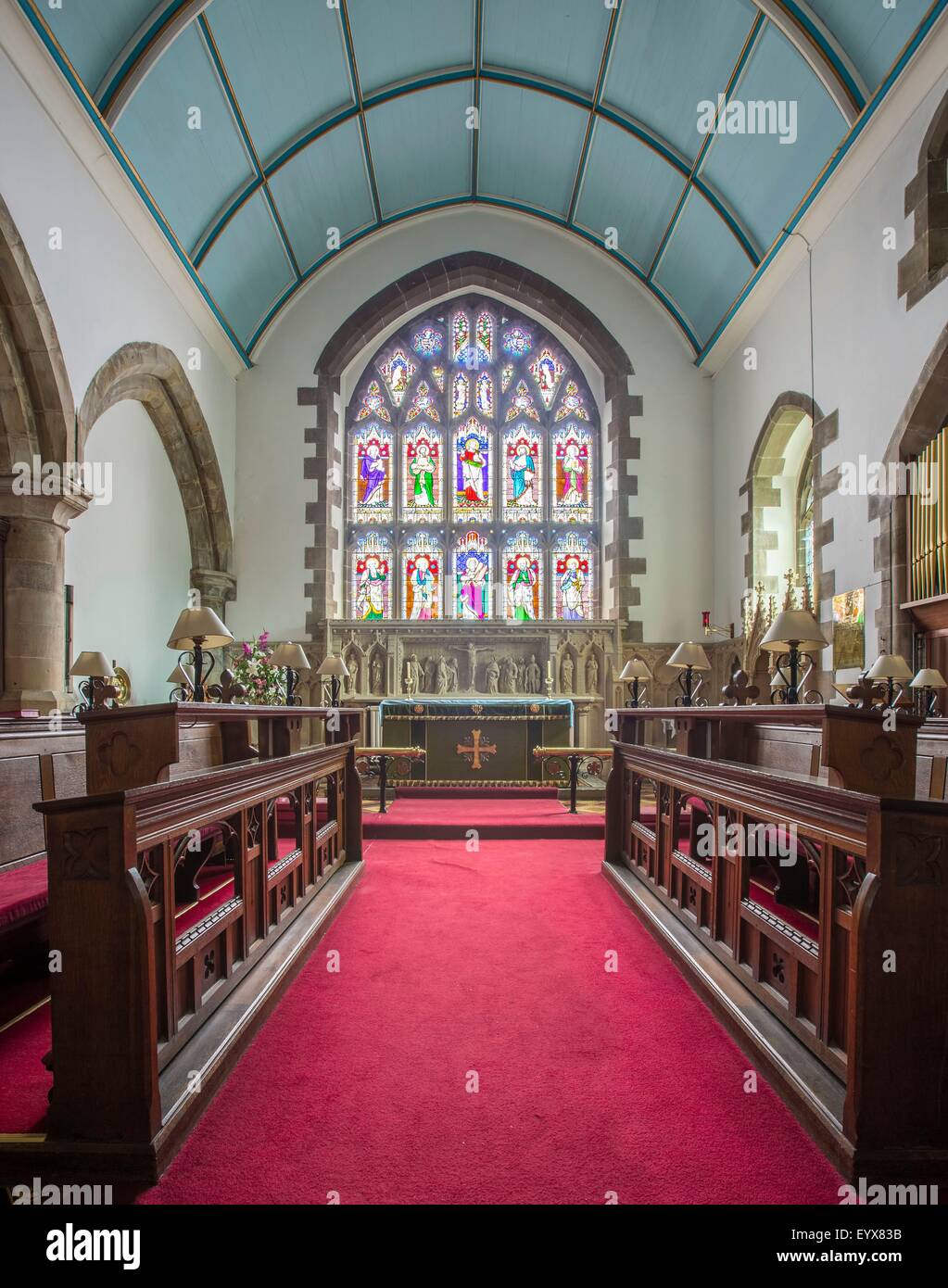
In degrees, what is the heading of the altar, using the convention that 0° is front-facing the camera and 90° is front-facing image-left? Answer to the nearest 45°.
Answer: approximately 0°

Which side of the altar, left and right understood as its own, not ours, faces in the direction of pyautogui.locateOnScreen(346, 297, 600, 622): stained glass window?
back

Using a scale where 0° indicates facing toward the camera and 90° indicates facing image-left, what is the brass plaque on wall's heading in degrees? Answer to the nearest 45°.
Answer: approximately 45°

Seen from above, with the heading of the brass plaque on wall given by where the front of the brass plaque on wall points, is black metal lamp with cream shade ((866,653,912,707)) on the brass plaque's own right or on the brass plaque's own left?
on the brass plaque's own left

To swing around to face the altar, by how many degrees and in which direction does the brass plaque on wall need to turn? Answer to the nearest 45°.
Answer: approximately 45° to its right

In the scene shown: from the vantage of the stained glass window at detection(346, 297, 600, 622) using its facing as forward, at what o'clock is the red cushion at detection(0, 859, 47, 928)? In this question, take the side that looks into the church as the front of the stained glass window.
The red cushion is roughly at 12 o'clock from the stained glass window.

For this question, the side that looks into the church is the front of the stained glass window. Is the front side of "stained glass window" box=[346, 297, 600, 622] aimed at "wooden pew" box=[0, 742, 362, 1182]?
yes

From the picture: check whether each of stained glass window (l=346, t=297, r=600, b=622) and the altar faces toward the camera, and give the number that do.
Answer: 2
